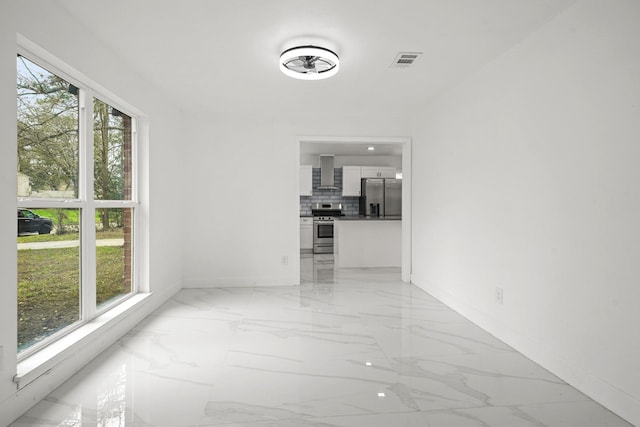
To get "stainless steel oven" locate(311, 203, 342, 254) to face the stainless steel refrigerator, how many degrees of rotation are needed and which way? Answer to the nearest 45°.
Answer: approximately 90° to its left

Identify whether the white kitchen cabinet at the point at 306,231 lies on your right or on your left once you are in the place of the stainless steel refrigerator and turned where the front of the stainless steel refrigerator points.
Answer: on your right

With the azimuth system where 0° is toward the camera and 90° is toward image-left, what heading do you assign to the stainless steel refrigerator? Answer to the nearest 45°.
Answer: approximately 0°

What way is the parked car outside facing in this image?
to the viewer's right

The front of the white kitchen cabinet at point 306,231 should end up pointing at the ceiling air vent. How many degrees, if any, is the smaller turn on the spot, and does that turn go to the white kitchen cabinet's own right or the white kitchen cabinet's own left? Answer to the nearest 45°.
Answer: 0° — it already faces it
